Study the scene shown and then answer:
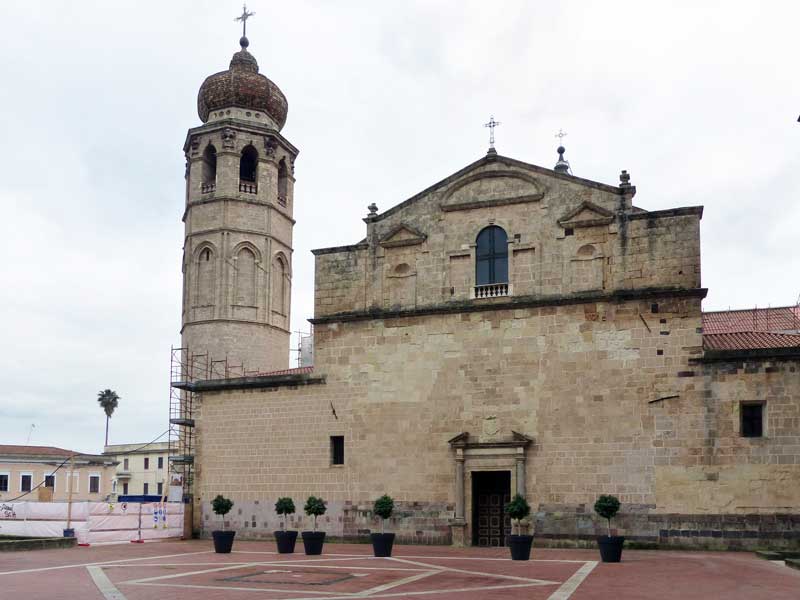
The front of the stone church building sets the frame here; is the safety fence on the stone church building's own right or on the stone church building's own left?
on the stone church building's own right

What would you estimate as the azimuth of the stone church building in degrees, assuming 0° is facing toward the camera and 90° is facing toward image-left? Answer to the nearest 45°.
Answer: approximately 0°
